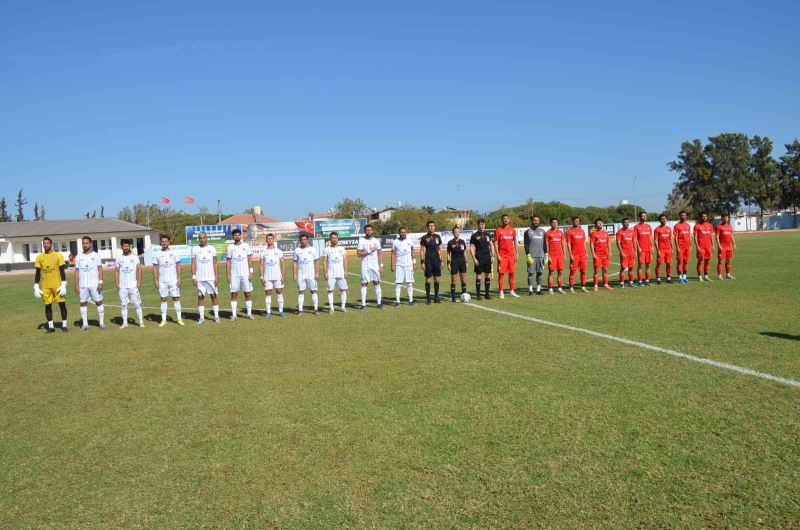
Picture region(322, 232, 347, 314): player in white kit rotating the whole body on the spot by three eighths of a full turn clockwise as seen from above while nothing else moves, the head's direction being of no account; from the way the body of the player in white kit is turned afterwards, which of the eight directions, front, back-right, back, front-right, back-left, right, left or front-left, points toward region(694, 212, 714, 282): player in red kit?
back-right

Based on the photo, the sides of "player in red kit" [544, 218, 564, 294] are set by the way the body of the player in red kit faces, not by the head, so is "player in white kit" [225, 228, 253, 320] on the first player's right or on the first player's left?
on the first player's right

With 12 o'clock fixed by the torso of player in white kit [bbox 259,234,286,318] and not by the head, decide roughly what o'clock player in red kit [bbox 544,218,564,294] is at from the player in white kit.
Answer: The player in red kit is roughly at 9 o'clock from the player in white kit.

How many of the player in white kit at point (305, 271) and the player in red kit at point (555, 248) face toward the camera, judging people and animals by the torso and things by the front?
2

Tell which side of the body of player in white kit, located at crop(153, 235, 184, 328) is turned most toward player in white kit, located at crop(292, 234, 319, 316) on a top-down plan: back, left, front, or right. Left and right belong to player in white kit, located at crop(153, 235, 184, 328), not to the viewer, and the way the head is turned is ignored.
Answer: left

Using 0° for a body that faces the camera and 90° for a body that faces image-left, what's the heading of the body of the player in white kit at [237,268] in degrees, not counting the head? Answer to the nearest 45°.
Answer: approximately 0°

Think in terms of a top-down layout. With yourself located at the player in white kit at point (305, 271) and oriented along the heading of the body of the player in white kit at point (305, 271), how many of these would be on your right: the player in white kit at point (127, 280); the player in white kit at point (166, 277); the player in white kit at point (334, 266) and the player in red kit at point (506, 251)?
2

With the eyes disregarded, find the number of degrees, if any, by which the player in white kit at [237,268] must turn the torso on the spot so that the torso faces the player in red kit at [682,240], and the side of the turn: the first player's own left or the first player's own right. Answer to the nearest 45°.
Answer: approximately 90° to the first player's own left

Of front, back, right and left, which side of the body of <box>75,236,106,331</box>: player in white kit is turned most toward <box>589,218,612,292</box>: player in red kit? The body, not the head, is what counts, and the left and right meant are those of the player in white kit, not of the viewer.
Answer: left
